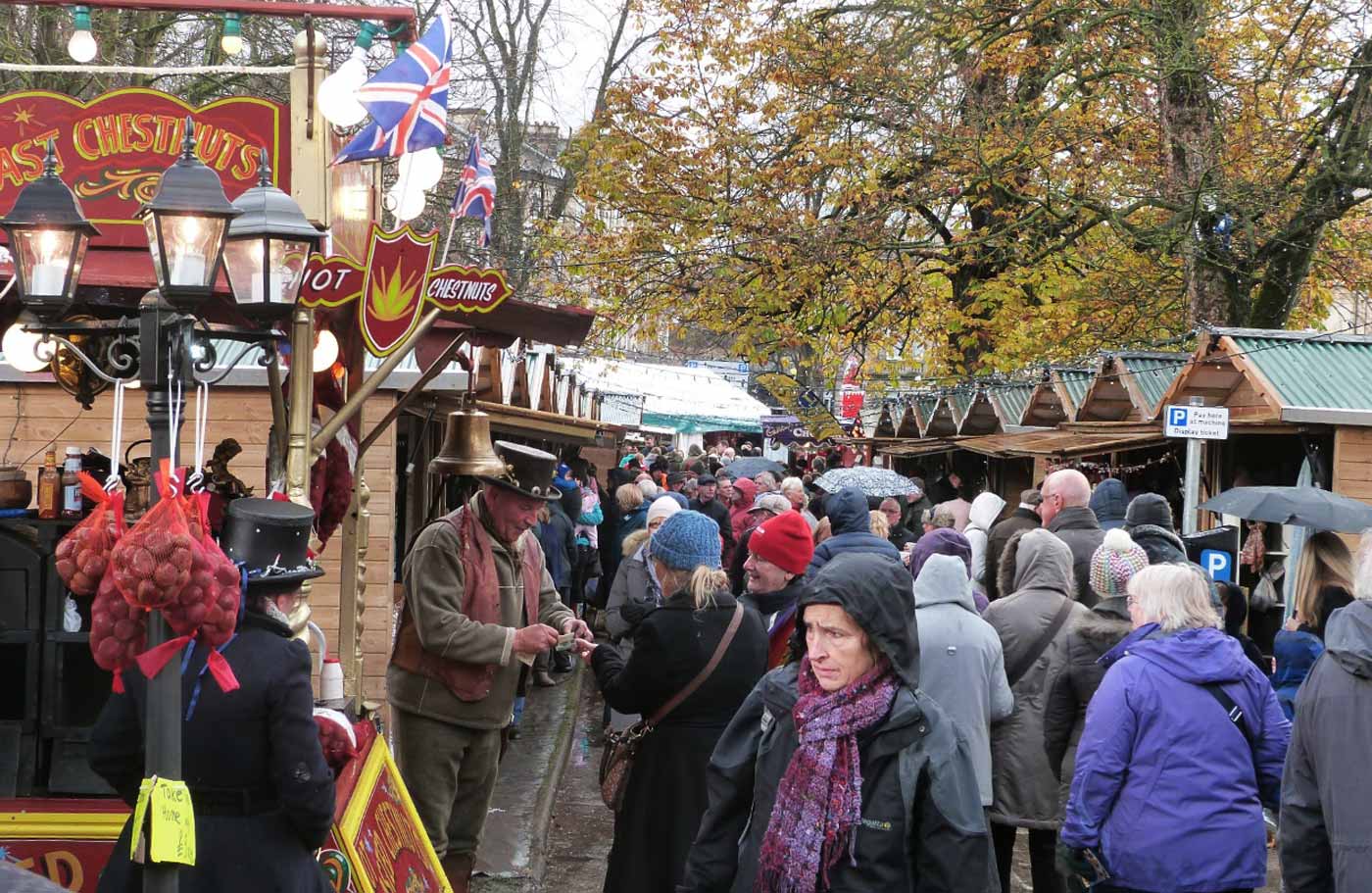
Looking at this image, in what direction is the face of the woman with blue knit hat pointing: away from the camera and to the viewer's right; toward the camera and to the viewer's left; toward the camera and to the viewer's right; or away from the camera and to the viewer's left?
away from the camera and to the viewer's left

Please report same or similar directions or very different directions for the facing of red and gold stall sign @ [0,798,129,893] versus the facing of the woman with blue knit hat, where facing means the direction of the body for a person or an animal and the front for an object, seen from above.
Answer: very different directions

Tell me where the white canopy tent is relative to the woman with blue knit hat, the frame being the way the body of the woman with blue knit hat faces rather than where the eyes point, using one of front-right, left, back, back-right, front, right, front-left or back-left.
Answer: front-right

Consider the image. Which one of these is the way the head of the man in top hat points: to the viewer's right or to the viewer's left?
to the viewer's right

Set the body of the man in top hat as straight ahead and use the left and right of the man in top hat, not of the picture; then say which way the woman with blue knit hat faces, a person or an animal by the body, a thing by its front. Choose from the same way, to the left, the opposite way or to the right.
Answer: the opposite way

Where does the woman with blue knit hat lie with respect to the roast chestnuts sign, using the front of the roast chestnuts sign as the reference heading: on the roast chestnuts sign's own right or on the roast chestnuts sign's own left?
on the roast chestnuts sign's own left

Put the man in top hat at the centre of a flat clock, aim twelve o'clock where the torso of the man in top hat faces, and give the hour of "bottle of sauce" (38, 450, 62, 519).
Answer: The bottle of sauce is roughly at 5 o'clock from the man in top hat.

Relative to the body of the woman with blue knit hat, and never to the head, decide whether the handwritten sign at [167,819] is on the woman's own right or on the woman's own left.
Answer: on the woman's own left

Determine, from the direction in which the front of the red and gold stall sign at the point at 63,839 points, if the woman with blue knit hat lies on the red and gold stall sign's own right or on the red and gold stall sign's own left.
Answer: on the red and gold stall sign's own left
